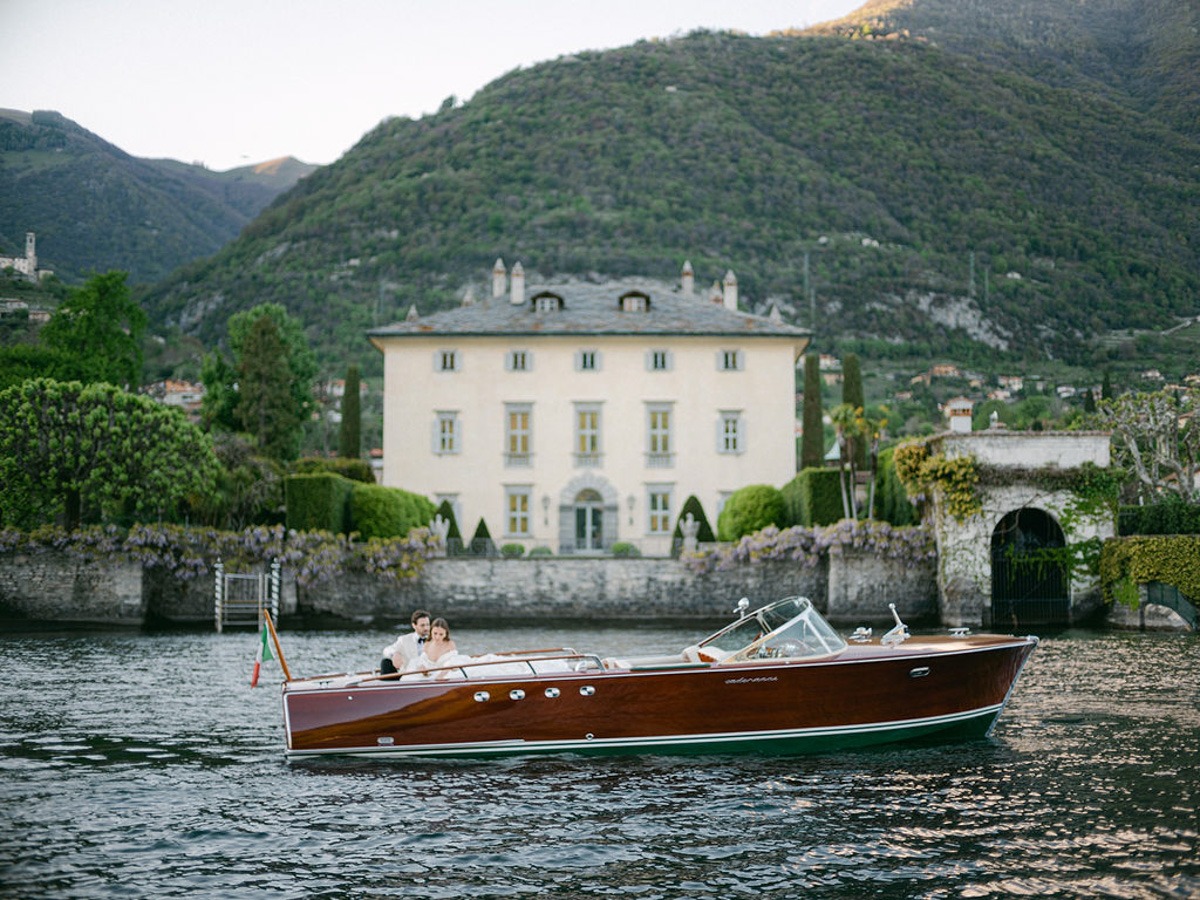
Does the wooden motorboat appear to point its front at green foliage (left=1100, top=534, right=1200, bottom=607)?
no

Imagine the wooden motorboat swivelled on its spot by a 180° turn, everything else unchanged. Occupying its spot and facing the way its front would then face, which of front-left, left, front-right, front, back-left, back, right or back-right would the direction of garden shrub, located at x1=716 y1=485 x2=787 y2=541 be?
right

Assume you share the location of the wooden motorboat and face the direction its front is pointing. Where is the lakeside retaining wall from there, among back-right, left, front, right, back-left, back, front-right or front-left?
left

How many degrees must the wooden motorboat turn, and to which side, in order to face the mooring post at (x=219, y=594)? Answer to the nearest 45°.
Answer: approximately 135° to its left

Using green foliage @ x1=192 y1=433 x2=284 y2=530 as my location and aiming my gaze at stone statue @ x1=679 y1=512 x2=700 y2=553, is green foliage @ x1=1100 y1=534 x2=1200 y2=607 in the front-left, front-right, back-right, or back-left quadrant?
front-right

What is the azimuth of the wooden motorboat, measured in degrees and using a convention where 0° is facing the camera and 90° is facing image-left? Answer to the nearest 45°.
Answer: approximately 270°

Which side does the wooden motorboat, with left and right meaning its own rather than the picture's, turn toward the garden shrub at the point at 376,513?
left

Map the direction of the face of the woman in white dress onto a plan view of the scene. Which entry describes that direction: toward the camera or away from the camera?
toward the camera

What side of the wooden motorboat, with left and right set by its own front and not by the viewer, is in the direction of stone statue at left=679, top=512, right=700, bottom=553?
left

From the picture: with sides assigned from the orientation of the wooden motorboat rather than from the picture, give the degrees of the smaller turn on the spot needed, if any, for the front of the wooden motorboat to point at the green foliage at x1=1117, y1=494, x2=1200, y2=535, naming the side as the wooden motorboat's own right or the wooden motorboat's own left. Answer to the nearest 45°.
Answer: approximately 45° to the wooden motorboat's own left

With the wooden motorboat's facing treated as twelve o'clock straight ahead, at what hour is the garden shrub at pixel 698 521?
The garden shrub is roughly at 9 o'clock from the wooden motorboat.

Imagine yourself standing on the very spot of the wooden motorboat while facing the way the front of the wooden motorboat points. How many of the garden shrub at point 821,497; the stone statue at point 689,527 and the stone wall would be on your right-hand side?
0

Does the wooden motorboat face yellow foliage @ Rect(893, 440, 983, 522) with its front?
no

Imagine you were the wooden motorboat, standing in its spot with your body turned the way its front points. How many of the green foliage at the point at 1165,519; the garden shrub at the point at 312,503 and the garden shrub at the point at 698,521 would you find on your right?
0
